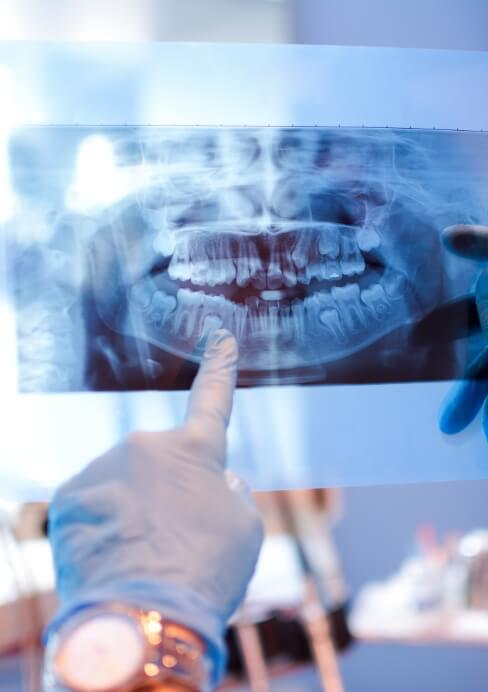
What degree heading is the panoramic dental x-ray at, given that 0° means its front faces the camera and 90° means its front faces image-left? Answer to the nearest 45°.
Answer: approximately 0°
